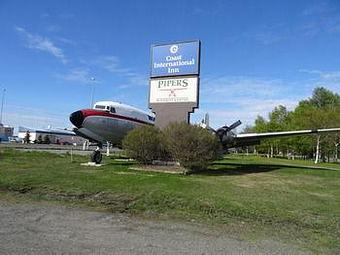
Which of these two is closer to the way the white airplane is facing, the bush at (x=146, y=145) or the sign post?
the bush

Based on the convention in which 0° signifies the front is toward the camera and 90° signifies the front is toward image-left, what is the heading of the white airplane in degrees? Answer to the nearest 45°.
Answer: approximately 45°

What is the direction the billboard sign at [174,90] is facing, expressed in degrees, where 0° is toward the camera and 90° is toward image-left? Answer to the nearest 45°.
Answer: approximately 0°
